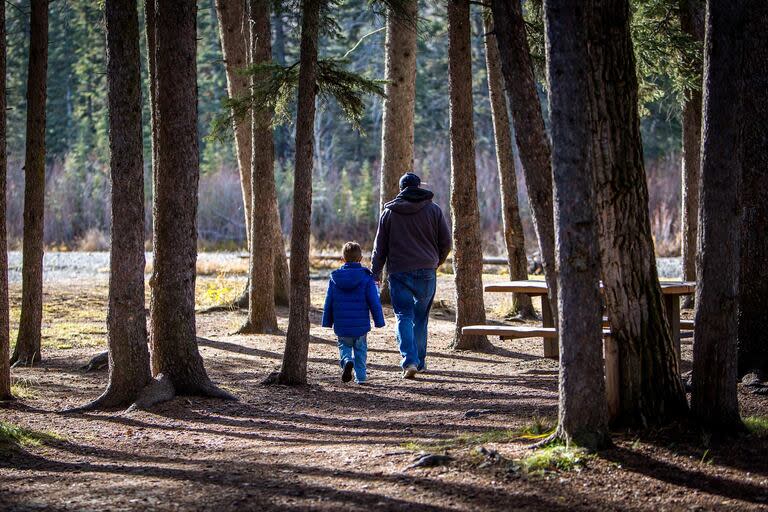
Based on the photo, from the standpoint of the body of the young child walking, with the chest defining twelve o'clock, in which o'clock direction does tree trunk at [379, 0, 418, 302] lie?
The tree trunk is roughly at 12 o'clock from the young child walking.

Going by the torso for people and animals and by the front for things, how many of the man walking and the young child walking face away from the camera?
2

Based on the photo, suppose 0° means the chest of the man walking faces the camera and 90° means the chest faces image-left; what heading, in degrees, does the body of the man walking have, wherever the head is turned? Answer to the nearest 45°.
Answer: approximately 180°

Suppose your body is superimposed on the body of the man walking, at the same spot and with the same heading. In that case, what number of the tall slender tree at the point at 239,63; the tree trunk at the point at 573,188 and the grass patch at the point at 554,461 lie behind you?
2

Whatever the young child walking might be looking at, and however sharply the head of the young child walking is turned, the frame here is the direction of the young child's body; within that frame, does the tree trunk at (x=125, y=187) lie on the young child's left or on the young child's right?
on the young child's left

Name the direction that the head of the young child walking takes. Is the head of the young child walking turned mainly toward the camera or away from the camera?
away from the camera

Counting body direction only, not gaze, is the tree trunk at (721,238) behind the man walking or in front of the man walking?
behind

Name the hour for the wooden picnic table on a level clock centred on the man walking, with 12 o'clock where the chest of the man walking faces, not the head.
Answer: The wooden picnic table is roughly at 3 o'clock from the man walking.

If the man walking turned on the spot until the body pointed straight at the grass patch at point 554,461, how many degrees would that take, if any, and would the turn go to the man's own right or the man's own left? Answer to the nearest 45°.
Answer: approximately 180°

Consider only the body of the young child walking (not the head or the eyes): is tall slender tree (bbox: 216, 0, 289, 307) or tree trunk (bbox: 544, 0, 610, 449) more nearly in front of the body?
the tall slender tree

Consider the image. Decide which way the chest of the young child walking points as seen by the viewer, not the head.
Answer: away from the camera
